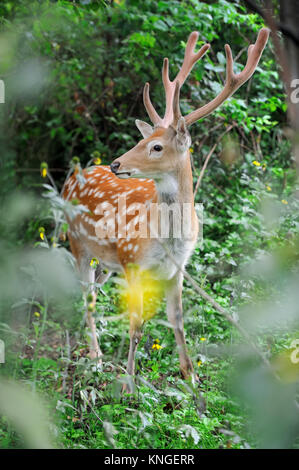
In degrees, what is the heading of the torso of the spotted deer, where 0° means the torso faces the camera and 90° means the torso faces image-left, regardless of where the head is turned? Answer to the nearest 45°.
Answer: approximately 315°
